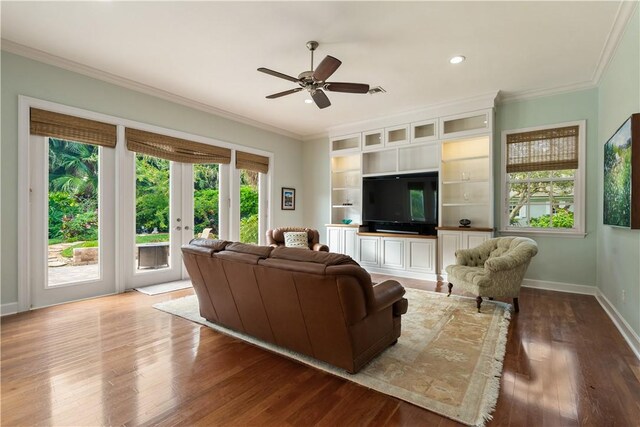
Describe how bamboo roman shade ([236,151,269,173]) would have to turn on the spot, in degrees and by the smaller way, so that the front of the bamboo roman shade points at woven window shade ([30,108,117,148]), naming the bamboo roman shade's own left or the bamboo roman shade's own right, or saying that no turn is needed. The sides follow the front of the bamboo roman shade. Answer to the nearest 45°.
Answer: approximately 90° to the bamboo roman shade's own right

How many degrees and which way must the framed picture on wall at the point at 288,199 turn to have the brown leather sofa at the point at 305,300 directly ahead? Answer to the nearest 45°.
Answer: approximately 45° to its right

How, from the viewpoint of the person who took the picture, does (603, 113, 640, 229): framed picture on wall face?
facing to the left of the viewer

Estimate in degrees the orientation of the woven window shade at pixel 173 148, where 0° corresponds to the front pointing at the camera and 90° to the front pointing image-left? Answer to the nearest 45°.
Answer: approximately 315°

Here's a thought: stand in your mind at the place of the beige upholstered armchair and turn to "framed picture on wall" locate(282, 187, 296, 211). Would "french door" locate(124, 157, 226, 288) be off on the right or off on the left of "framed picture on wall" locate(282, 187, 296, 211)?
left

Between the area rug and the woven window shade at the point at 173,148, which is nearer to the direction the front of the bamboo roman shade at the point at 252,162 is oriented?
the area rug

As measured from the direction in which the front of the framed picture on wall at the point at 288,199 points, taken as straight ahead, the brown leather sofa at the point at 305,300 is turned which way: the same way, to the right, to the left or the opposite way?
to the left

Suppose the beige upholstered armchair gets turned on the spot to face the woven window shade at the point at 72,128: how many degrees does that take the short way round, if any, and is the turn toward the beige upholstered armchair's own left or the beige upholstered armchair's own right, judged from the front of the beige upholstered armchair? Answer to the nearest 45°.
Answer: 0° — it already faces it

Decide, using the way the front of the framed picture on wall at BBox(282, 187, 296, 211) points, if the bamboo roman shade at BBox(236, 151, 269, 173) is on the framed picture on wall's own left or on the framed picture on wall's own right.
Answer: on the framed picture on wall's own right

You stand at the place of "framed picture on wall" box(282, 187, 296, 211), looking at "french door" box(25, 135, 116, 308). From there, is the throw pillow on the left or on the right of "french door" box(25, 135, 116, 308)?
left

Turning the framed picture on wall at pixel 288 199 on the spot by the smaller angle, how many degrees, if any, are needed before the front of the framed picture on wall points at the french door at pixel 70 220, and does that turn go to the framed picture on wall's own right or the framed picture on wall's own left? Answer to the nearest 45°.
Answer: approximately 90° to the framed picture on wall's own right
